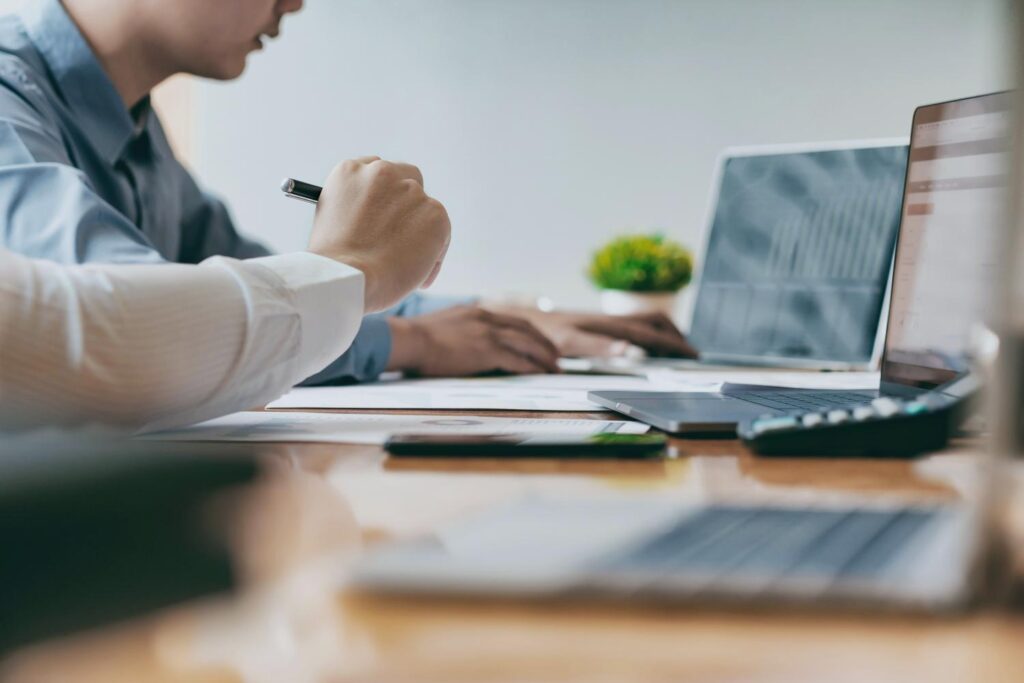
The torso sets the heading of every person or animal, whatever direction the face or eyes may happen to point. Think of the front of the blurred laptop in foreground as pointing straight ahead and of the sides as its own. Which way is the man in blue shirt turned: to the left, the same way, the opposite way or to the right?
the opposite way

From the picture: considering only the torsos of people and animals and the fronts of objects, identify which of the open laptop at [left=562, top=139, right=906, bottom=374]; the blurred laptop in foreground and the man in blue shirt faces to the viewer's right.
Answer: the man in blue shirt

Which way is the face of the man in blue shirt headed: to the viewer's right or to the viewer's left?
to the viewer's right

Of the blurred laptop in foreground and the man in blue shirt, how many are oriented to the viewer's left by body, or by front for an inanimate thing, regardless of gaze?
1

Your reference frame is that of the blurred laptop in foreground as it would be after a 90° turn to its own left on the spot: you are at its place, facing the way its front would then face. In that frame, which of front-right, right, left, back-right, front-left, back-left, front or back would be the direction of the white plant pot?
back

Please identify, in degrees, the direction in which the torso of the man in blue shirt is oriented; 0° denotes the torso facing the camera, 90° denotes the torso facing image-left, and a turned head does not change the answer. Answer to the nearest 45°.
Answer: approximately 270°

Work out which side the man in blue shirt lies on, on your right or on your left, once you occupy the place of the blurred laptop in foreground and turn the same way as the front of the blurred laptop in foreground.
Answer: on your right

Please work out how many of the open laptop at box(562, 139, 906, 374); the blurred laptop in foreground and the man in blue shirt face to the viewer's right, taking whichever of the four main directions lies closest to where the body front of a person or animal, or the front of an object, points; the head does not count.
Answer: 1

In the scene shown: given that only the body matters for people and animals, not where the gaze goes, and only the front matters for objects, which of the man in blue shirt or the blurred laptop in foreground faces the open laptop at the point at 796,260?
the man in blue shirt

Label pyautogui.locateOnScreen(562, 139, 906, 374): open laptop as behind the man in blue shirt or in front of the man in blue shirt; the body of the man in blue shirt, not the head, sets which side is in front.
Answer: in front
